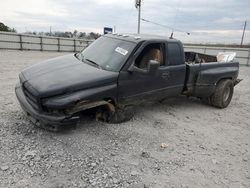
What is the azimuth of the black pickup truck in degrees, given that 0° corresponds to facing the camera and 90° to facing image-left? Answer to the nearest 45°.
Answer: approximately 45°
